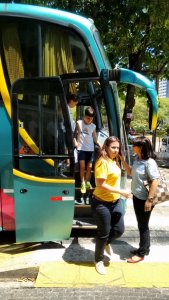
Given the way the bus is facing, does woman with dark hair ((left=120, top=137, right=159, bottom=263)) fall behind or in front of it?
in front

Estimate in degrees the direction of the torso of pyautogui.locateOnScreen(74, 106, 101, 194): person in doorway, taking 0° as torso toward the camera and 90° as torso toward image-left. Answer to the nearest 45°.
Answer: approximately 0°

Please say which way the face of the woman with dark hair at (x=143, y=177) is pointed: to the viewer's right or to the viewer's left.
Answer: to the viewer's left

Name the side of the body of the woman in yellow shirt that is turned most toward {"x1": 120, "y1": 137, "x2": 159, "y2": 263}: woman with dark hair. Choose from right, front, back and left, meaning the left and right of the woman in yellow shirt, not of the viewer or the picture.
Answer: left

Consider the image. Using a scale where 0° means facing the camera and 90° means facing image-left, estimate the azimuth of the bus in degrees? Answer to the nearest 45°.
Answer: approximately 270°

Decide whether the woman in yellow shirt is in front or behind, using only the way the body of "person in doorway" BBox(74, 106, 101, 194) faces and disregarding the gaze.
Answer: in front
